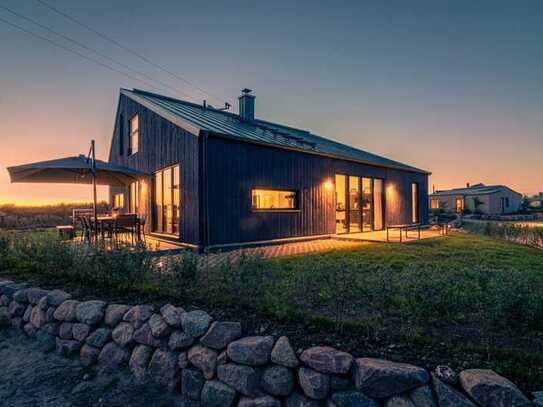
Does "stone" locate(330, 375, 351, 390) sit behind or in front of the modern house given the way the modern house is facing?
in front

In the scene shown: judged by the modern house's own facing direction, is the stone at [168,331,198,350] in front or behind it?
in front
